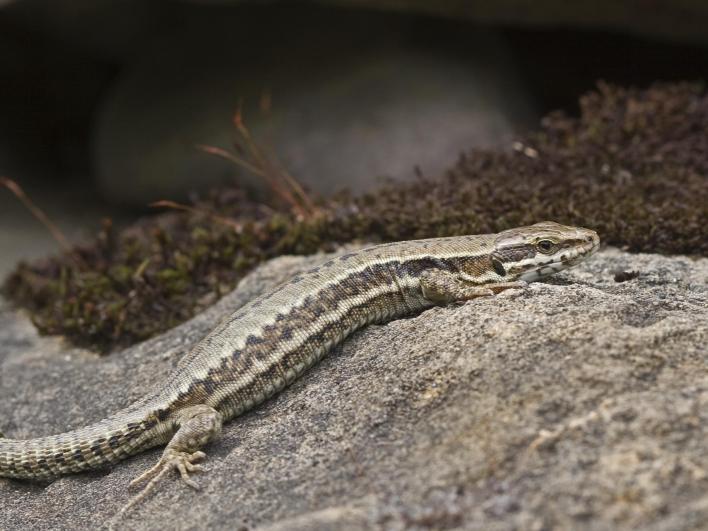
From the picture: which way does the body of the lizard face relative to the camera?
to the viewer's right

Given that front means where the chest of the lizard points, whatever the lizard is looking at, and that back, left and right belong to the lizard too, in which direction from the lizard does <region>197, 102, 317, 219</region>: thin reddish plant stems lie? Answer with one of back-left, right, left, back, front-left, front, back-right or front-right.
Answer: left

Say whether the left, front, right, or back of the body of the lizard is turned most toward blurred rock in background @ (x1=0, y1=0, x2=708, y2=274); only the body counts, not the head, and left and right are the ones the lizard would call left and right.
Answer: left
